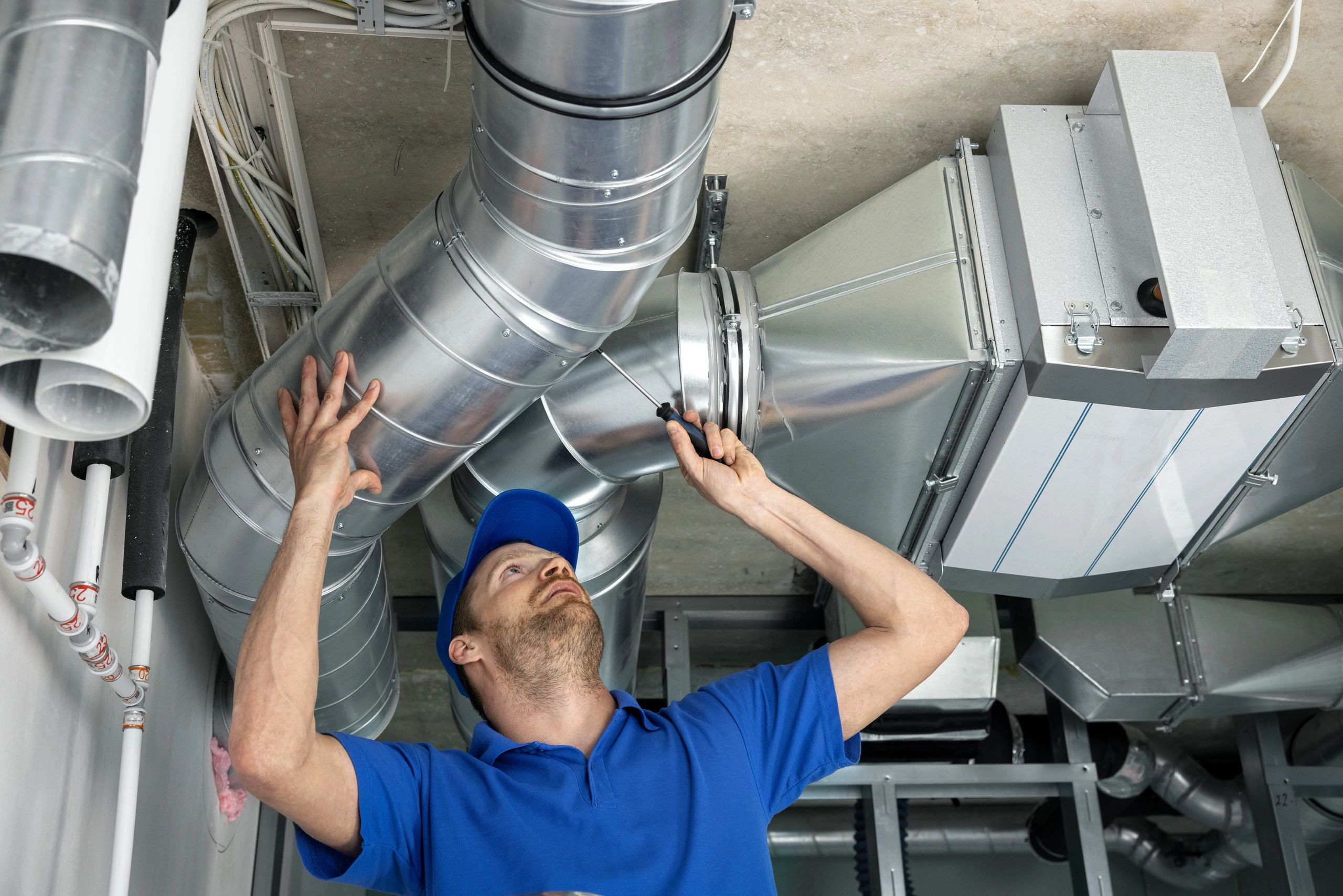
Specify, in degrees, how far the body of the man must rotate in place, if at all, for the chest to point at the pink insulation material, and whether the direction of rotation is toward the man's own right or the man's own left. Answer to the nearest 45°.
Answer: approximately 135° to the man's own right

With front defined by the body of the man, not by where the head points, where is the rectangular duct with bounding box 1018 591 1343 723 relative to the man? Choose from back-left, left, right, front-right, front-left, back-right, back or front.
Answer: back-left

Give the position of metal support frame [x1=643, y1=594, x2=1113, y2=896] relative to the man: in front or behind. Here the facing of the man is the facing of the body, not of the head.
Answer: behind

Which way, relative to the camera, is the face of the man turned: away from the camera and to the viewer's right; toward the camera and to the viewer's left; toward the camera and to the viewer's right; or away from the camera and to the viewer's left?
toward the camera and to the viewer's right

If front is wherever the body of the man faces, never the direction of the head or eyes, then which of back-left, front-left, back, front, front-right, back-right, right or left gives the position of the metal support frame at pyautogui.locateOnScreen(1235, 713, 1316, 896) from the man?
back-left

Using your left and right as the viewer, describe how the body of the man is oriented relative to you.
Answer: facing the viewer

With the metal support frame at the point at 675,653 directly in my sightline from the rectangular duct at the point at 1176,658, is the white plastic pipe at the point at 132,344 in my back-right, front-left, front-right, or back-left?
front-left

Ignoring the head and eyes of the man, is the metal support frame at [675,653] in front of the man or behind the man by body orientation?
behind
